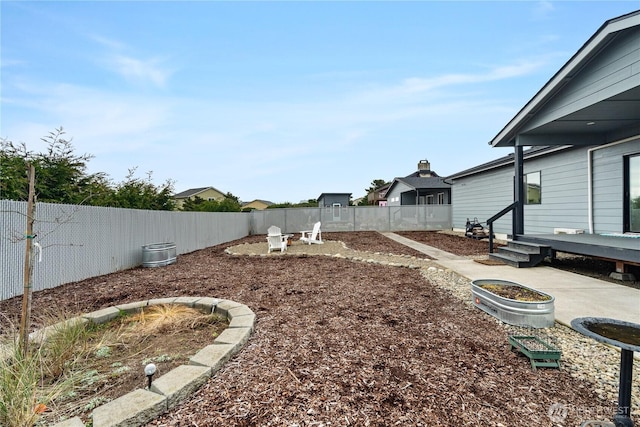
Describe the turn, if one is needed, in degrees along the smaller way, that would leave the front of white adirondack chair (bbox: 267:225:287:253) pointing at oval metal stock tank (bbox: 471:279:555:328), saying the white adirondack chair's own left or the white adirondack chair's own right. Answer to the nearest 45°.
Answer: approximately 135° to the white adirondack chair's own right

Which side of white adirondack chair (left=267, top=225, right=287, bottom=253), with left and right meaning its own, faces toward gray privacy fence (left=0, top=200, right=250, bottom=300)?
back

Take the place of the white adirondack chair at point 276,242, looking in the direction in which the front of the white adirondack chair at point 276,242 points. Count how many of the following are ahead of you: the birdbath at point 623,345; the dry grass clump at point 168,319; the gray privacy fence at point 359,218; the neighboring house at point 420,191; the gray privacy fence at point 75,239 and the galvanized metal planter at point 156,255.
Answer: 2
